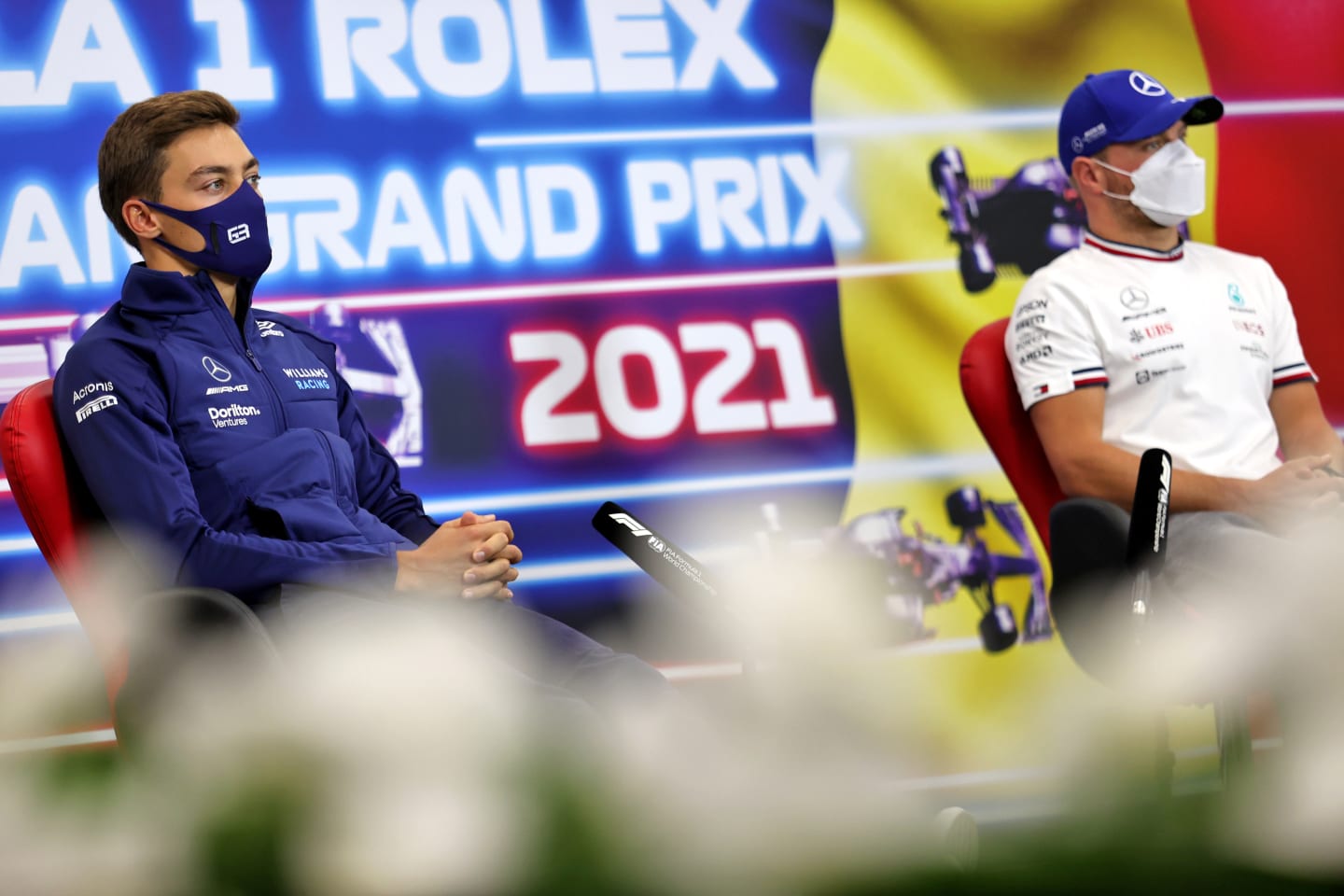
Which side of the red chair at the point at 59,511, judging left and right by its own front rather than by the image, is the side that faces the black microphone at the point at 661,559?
front

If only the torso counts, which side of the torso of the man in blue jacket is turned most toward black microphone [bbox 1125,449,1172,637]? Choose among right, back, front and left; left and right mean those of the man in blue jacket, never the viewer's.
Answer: front

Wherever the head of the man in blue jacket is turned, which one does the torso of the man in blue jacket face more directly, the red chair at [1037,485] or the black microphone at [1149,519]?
the black microphone

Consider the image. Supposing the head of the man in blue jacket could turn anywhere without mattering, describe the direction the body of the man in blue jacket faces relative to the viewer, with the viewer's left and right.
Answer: facing the viewer and to the right of the viewer

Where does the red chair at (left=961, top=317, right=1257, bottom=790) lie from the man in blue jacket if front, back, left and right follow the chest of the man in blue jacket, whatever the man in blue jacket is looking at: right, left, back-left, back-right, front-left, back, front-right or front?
front-left

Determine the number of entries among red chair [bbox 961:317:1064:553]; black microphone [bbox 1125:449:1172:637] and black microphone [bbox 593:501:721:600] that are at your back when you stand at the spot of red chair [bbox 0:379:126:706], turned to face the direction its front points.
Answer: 0

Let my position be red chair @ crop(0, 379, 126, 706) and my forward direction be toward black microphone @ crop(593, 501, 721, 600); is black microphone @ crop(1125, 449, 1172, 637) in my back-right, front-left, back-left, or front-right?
front-left

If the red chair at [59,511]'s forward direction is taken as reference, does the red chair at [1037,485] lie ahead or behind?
ahead

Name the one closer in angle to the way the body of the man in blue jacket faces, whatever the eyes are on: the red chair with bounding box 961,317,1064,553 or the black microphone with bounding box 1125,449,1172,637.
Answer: the black microphone

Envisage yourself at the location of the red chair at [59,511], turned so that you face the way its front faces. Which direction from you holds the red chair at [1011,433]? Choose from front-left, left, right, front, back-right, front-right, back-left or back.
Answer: front-left

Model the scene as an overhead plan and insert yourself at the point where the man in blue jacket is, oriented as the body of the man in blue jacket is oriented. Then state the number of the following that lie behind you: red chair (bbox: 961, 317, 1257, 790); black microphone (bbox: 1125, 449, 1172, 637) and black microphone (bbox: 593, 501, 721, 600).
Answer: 0

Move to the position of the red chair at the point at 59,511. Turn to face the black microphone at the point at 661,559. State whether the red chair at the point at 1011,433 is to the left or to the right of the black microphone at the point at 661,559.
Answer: left

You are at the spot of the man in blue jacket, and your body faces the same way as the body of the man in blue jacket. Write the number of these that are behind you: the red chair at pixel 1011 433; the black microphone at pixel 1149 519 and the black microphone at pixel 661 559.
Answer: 0

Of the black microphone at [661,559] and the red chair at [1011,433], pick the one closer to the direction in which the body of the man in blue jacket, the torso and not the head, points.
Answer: the black microphone

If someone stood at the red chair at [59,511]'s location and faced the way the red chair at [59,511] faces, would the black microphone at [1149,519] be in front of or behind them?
in front
